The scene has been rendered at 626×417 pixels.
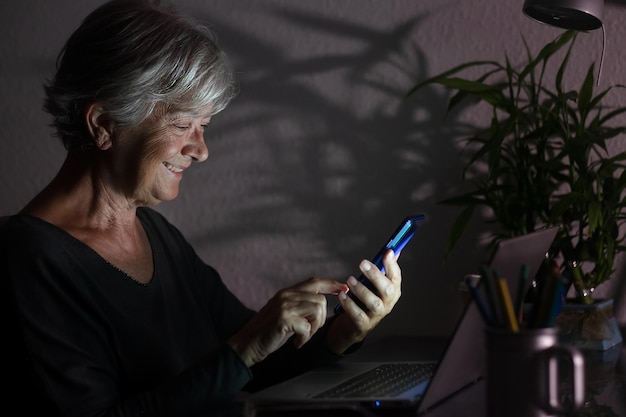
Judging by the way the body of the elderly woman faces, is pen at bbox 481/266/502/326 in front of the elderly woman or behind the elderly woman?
in front

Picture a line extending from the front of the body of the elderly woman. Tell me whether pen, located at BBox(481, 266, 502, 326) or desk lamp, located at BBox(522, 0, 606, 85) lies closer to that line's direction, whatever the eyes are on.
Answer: the pen

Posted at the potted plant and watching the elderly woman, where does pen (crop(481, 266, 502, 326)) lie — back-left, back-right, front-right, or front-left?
front-left

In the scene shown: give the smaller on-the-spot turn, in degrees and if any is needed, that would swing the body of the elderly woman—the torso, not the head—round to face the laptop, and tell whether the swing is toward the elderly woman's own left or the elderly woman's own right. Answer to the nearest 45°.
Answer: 0° — they already face it

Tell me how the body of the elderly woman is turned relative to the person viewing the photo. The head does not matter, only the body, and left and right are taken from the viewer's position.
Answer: facing the viewer and to the right of the viewer

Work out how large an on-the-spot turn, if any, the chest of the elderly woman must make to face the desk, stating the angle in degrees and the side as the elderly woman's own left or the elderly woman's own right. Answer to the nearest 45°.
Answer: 0° — they already face it

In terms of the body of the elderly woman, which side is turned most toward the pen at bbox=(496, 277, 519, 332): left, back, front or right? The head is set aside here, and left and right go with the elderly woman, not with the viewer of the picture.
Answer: front

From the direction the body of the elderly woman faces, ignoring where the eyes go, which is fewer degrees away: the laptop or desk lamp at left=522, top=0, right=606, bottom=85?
the laptop

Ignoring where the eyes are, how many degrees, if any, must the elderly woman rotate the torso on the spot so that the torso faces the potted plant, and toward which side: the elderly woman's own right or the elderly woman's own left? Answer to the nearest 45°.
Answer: approximately 45° to the elderly woman's own left

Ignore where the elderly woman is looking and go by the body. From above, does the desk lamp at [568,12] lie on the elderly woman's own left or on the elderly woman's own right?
on the elderly woman's own left
